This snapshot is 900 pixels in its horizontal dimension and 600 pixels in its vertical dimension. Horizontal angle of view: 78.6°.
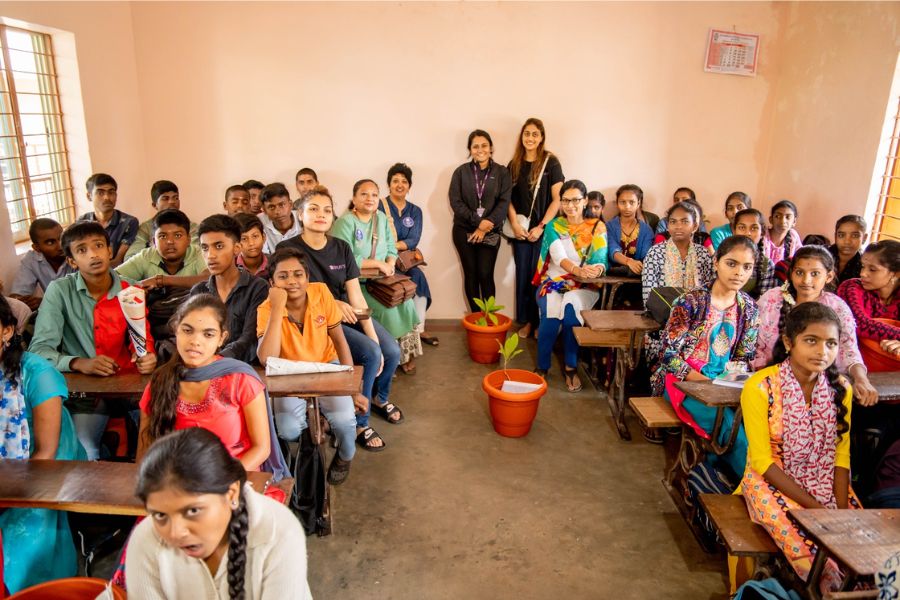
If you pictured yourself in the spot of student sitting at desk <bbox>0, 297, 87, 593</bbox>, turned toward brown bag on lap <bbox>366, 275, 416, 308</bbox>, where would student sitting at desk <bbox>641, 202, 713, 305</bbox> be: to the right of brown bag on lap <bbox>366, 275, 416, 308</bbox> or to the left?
right

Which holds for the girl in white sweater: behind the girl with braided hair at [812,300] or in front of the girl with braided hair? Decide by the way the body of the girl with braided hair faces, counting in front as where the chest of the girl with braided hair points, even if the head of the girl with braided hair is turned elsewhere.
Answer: in front

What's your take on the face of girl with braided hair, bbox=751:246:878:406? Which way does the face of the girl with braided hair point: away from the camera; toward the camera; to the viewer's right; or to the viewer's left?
toward the camera

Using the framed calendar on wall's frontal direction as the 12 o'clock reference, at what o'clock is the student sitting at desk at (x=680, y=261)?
The student sitting at desk is roughly at 12 o'clock from the framed calendar on wall.

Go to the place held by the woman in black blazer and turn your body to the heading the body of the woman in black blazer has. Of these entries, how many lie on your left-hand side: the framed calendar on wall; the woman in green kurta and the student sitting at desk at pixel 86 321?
1

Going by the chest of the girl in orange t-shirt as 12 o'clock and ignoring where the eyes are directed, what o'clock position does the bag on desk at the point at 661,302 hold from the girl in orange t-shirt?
The bag on desk is roughly at 9 o'clock from the girl in orange t-shirt.

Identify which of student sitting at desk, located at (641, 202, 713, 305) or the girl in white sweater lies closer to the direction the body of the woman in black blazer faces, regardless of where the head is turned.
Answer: the girl in white sweater

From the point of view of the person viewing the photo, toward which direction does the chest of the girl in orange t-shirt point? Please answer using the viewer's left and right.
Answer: facing the viewer

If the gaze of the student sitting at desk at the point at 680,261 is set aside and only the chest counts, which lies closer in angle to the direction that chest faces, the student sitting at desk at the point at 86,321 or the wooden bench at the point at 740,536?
the wooden bench

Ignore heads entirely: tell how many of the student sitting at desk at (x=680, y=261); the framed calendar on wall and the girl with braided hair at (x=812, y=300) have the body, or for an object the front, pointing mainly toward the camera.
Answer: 3

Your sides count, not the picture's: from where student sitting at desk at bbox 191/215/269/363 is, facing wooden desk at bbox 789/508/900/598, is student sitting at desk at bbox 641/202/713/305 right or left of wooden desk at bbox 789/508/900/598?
left

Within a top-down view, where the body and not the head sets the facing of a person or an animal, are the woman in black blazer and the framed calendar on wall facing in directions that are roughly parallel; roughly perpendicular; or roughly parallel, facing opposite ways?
roughly parallel

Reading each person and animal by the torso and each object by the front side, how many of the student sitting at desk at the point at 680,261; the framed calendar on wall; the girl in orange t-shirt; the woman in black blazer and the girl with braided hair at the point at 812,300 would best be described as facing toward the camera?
5

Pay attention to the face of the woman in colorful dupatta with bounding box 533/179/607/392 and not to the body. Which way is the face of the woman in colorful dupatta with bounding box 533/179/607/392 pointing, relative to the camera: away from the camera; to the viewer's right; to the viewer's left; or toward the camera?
toward the camera

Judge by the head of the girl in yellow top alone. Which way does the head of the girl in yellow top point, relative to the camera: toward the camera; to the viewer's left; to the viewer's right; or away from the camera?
toward the camera

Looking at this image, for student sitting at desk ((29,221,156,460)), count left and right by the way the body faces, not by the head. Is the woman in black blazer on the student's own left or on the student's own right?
on the student's own left

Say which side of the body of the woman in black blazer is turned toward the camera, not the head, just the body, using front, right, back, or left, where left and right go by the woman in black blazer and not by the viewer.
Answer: front

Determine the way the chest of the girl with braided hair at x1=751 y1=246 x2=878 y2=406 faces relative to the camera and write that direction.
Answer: toward the camera

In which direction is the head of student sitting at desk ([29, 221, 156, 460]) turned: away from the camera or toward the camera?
toward the camera

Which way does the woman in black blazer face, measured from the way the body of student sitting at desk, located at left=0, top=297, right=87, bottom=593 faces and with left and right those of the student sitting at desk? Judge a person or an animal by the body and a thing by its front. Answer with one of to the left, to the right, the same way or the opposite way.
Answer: the same way

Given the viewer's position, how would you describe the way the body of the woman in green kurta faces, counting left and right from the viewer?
facing the viewer and to the right of the viewer

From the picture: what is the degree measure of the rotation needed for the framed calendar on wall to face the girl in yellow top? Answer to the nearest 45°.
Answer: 0° — it already faces them
